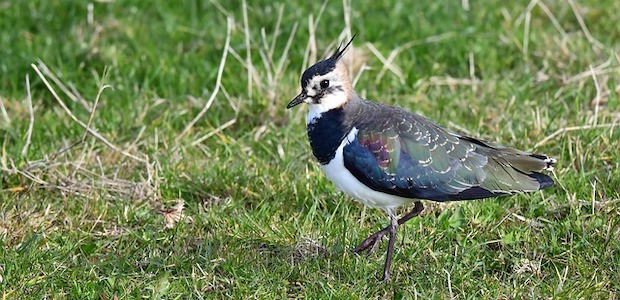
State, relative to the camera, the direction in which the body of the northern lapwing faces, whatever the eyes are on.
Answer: to the viewer's left
